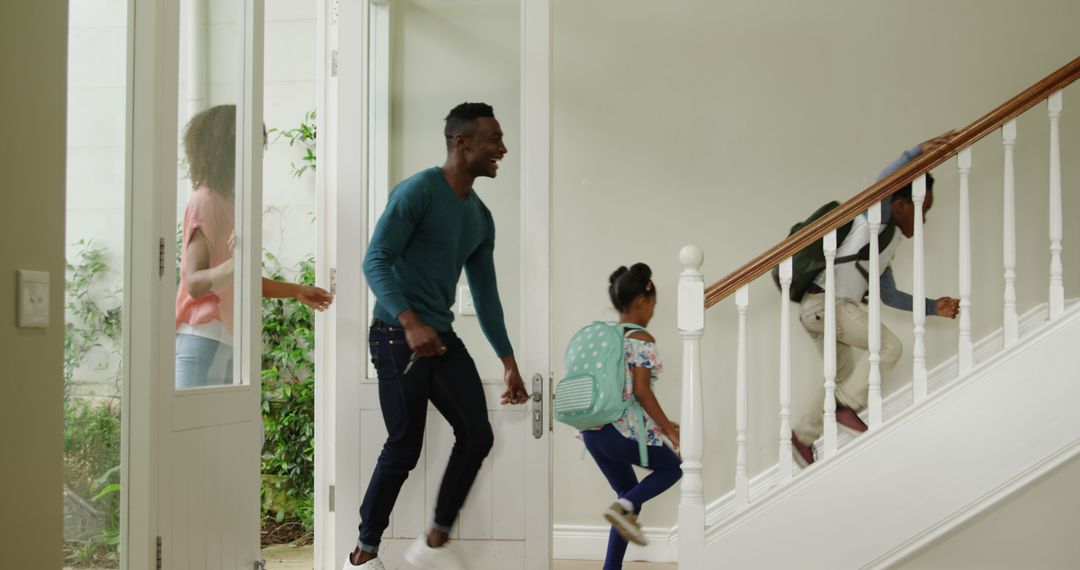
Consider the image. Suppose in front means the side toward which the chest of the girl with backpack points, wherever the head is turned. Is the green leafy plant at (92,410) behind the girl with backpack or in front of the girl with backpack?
behind

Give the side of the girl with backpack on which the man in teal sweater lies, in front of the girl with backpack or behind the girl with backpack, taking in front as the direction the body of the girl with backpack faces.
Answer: behind

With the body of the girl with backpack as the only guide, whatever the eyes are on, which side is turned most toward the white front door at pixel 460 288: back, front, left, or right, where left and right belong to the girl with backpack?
back

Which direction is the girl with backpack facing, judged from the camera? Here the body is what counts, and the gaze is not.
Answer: to the viewer's right

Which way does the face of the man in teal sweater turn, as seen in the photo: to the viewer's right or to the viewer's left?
to the viewer's right

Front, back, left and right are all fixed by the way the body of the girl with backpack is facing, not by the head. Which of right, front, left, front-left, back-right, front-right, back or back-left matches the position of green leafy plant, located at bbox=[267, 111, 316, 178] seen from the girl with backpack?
back-left

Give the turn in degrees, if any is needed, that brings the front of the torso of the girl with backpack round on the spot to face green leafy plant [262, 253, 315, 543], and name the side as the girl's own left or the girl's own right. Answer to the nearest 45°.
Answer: approximately 135° to the girl's own left
